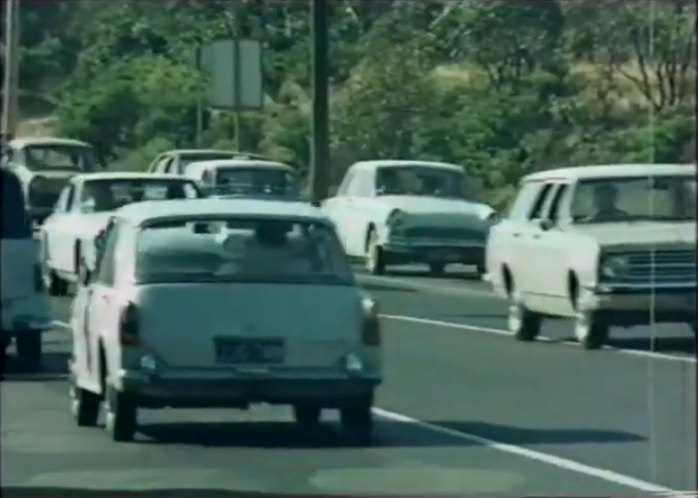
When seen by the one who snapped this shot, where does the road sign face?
facing away from the viewer

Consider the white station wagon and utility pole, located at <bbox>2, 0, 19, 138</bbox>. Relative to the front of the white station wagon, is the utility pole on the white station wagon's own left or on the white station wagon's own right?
on the white station wagon's own right

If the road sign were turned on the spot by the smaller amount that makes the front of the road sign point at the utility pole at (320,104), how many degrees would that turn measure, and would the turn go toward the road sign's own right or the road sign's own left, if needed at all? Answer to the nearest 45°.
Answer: approximately 90° to the road sign's own right

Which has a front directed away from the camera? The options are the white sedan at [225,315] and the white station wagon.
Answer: the white sedan

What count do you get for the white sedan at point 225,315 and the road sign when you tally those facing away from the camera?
2

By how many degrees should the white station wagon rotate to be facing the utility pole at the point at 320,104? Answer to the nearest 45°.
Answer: approximately 135° to its right

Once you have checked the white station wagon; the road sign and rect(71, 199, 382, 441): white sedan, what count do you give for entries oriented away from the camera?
2

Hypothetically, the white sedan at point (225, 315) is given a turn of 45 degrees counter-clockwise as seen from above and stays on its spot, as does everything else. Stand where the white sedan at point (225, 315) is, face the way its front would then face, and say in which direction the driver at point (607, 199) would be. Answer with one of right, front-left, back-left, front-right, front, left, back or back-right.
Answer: back-right

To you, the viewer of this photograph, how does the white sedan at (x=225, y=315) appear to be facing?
facing away from the viewer

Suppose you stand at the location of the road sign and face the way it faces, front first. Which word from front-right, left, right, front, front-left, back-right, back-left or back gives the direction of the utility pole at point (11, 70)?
left
